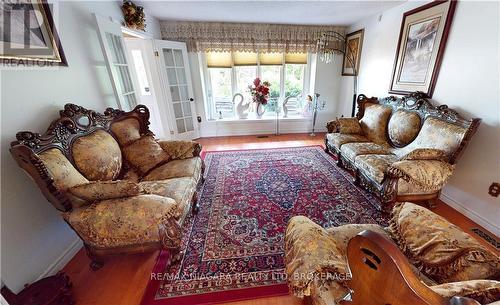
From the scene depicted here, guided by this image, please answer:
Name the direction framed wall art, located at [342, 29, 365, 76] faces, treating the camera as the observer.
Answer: facing the viewer and to the left of the viewer

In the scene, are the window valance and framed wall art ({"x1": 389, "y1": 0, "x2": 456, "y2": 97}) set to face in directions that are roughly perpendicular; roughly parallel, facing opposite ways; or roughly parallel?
roughly perpendicular

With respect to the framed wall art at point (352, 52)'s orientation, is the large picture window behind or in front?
in front

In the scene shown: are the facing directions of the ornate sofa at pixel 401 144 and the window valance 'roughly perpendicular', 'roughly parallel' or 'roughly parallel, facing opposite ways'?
roughly perpendicular

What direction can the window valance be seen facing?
toward the camera

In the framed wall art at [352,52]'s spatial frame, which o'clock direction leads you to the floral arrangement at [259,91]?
The floral arrangement is roughly at 1 o'clock from the framed wall art.

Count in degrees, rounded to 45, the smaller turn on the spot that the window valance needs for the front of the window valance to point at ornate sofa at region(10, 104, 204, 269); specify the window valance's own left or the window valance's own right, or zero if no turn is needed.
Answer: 0° — it already faces it

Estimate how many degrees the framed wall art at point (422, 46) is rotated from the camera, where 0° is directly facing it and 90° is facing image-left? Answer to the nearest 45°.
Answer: approximately 45°

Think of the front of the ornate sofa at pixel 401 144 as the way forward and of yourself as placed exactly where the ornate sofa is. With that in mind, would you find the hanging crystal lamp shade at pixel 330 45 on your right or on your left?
on your right

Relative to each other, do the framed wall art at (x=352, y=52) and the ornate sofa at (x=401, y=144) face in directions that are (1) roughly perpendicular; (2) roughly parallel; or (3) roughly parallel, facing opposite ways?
roughly parallel

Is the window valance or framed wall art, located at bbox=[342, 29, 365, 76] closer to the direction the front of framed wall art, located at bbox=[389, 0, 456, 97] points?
the window valance

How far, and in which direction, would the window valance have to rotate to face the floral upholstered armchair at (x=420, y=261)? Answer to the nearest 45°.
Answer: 0° — it already faces it

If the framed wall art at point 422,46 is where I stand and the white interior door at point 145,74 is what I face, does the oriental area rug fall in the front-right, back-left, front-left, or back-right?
front-left

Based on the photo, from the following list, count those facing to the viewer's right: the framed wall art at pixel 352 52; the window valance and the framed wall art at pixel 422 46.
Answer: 0

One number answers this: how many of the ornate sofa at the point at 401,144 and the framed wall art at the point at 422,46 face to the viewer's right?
0

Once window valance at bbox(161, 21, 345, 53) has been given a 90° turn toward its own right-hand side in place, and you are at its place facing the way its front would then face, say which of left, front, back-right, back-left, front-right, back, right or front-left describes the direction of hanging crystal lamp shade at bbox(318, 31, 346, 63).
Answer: back

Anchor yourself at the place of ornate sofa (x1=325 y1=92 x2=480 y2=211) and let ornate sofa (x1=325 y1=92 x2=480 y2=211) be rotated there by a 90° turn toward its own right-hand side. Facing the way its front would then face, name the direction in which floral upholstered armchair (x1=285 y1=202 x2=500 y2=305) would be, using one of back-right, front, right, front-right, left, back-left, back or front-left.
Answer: back-left

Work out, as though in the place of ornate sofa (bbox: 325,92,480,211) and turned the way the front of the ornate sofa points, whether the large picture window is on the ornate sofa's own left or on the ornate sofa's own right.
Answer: on the ornate sofa's own right
